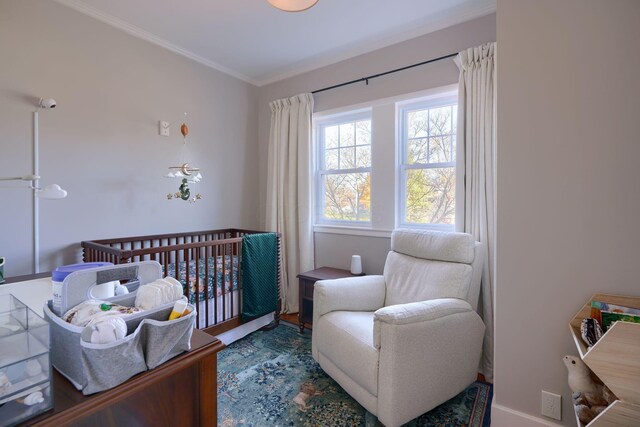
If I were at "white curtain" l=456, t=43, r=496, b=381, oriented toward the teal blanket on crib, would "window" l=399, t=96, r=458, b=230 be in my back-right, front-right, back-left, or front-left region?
front-right

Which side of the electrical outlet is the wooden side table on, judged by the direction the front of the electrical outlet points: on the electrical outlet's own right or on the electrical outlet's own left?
on the electrical outlet's own right

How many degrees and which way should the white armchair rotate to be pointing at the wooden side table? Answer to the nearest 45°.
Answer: approximately 90° to its right

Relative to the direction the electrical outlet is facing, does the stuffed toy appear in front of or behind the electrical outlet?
in front

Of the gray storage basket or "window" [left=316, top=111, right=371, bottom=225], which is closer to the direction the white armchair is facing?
the gray storage basket

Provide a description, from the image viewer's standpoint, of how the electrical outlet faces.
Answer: facing the viewer and to the left of the viewer

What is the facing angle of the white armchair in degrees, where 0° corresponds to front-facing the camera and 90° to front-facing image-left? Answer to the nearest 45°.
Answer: approximately 45°

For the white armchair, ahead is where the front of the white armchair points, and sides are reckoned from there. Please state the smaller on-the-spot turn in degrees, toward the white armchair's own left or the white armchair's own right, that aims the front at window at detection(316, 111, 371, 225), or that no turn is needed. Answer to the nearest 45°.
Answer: approximately 90° to the white armchair's own right

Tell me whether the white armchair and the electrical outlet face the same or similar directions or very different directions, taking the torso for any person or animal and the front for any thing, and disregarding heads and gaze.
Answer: same or similar directions

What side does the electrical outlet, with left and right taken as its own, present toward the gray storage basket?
front

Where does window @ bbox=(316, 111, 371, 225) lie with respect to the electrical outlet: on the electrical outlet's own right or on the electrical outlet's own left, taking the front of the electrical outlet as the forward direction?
on the electrical outlet's own right

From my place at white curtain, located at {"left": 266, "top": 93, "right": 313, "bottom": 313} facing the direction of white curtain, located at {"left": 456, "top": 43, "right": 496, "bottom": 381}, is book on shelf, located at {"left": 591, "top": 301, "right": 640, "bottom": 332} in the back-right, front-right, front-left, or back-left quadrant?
front-right

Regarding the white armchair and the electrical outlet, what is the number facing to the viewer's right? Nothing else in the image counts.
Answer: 0

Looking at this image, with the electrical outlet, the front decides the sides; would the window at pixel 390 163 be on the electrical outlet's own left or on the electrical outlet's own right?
on the electrical outlet's own right
